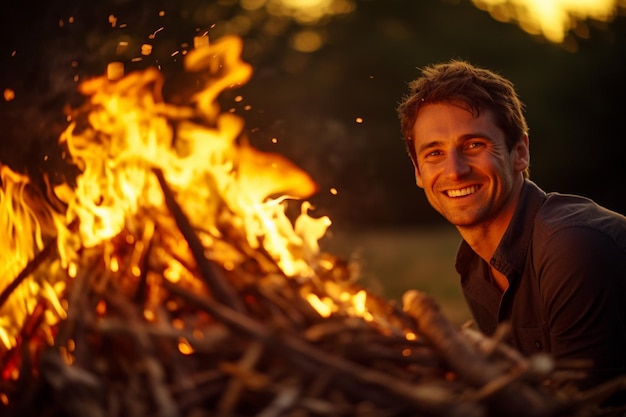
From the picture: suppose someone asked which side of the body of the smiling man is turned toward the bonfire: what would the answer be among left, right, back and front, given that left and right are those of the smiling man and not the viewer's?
front

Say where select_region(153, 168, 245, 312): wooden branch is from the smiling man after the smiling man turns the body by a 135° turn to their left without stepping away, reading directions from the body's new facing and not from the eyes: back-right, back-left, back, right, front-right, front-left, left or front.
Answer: back-right

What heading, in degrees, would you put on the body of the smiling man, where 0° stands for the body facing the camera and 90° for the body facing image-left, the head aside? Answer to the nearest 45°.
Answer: approximately 45°

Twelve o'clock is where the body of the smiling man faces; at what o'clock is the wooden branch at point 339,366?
The wooden branch is roughly at 11 o'clock from the smiling man.
